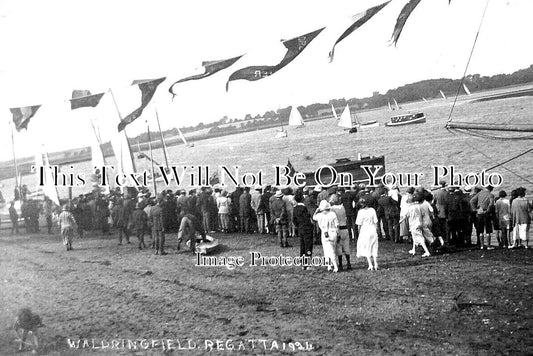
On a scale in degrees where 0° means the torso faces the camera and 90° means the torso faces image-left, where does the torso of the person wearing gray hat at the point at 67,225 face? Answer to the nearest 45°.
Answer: approximately 180°

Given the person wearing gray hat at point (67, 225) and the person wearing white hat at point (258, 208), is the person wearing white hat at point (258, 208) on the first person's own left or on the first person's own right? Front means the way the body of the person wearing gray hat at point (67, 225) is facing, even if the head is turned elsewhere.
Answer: on the first person's own right
